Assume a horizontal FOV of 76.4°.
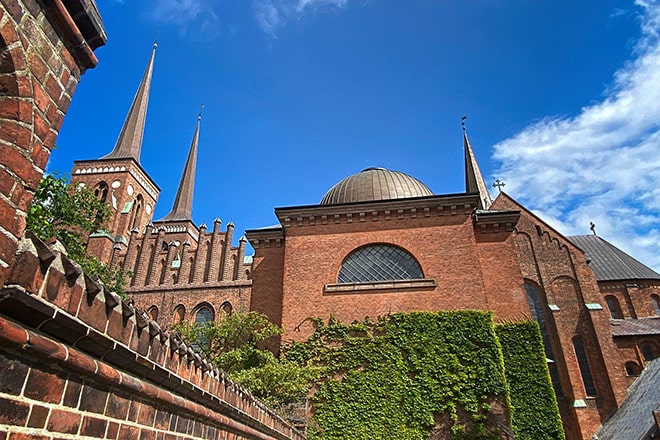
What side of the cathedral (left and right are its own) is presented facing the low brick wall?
left

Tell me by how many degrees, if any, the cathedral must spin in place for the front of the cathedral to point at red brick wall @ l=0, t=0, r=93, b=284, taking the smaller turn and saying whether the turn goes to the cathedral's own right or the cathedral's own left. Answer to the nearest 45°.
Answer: approximately 90° to the cathedral's own left

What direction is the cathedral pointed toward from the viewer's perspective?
to the viewer's left
